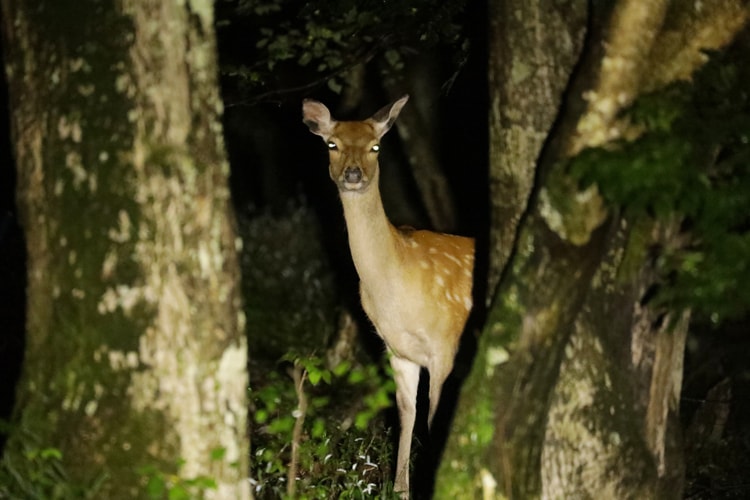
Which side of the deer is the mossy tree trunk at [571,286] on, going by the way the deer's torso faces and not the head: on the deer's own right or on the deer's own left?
on the deer's own left

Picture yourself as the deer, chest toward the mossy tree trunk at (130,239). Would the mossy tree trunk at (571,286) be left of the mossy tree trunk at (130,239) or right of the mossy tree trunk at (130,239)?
left

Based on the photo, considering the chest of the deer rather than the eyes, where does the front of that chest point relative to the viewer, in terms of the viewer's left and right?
facing the viewer and to the left of the viewer

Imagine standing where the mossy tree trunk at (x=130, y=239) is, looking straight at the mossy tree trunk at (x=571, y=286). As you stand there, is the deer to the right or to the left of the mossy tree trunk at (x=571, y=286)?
left

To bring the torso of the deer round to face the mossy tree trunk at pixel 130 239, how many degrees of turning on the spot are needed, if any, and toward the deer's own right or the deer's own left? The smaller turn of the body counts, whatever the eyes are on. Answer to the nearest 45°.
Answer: approximately 45° to the deer's own left
